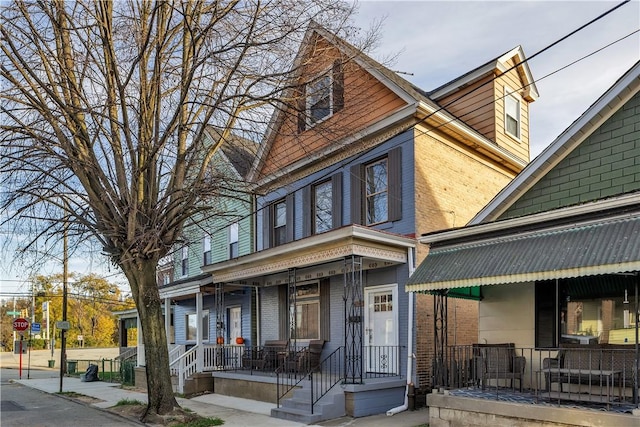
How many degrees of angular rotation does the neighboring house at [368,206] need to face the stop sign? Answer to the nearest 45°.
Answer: approximately 90° to its right

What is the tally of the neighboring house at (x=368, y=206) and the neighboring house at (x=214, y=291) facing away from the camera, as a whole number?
0

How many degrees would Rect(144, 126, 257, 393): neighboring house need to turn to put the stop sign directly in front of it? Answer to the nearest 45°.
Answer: approximately 90° to its right

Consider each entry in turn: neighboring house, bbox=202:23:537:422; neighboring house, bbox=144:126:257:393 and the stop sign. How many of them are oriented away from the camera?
0

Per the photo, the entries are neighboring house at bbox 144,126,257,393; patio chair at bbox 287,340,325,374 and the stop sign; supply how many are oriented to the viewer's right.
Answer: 0

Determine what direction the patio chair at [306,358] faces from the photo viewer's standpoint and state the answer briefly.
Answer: facing the viewer and to the left of the viewer

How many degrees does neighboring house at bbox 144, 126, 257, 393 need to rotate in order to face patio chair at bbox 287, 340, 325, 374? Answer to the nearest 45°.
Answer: approximately 45° to its left

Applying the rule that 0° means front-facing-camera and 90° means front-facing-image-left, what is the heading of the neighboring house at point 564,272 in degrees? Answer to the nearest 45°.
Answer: approximately 45°

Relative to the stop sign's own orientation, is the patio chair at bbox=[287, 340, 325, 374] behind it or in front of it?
in front

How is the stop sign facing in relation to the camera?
toward the camera
